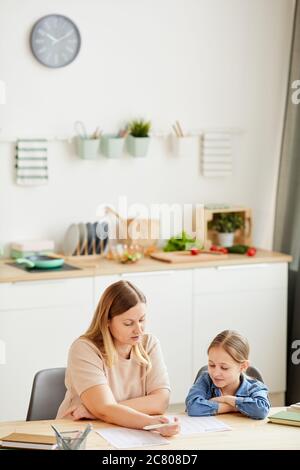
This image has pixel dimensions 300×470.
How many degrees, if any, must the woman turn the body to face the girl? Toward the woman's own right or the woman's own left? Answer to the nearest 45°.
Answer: approximately 45° to the woman's own left

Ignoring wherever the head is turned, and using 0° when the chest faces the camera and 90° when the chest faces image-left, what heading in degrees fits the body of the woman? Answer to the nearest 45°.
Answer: approximately 315°

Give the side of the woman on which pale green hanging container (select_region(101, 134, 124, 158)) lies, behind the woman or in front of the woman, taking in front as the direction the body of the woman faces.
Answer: behind

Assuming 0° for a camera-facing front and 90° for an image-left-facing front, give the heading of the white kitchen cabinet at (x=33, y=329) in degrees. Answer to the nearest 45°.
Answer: approximately 0°

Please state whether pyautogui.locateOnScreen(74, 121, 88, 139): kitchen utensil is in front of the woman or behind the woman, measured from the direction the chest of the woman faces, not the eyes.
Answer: behind

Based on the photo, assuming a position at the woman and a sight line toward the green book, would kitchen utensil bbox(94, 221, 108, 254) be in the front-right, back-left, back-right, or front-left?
back-left
